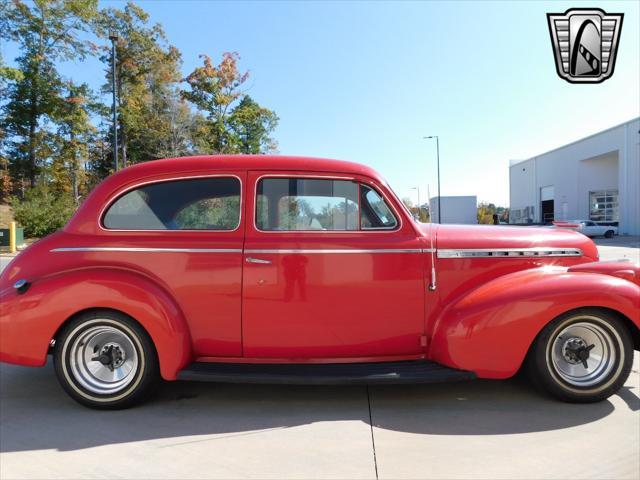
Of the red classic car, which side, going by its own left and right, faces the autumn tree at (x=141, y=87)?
left

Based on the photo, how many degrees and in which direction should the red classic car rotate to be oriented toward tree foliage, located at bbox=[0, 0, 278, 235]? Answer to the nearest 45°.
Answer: approximately 135° to its left

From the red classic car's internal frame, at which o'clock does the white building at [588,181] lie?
The white building is roughly at 10 o'clock from the red classic car.

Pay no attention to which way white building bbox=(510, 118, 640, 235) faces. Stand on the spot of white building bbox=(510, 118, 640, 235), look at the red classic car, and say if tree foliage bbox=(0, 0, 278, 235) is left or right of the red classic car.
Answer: right

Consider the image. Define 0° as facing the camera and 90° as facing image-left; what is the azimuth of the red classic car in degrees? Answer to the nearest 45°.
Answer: approximately 270°

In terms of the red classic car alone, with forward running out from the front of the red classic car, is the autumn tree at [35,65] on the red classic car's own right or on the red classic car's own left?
on the red classic car's own left

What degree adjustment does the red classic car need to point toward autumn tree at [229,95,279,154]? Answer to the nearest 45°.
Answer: approximately 90° to its left

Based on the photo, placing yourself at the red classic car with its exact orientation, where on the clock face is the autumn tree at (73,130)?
The autumn tree is roughly at 8 o'clock from the red classic car.

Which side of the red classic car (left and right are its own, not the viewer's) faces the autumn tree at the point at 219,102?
left
